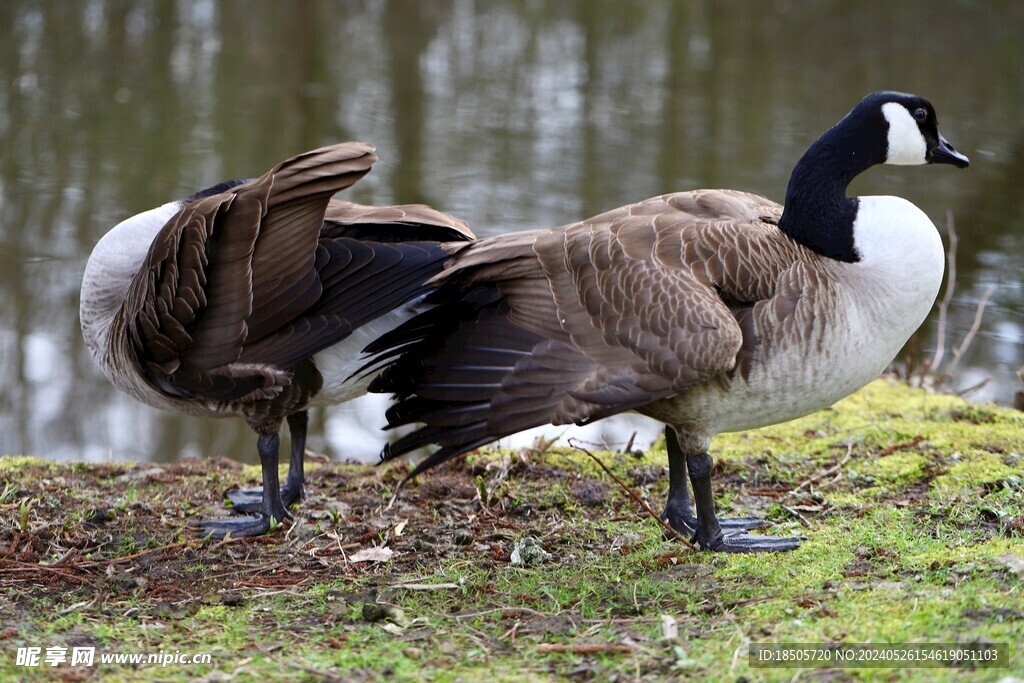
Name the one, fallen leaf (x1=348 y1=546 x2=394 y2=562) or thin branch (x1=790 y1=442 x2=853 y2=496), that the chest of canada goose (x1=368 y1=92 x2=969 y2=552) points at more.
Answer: the thin branch

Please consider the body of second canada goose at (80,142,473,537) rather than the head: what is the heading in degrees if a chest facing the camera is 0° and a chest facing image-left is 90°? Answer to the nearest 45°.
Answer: approximately 90°

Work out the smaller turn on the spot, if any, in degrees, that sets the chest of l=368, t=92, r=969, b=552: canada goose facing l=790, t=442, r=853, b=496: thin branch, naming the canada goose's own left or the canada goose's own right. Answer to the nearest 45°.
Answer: approximately 45° to the canada goose's own left

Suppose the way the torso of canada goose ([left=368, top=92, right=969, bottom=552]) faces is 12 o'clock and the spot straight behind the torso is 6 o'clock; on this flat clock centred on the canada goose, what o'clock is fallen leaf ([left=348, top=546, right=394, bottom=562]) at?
The fallen leaf is roughly at 6 o'clock from the canada goose.

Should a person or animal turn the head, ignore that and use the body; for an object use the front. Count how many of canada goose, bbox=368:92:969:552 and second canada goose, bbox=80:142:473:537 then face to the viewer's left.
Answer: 1

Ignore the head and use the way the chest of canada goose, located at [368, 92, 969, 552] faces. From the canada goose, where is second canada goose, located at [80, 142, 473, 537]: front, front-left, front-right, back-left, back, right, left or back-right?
back

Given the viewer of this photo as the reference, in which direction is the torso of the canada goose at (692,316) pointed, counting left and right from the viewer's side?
facing to the right of the viewer

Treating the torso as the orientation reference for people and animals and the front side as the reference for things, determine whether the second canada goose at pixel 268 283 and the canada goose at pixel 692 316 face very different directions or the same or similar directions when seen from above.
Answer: very different directions

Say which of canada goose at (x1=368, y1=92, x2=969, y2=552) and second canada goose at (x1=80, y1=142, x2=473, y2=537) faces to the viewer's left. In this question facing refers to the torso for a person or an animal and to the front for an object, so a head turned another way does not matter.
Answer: the second canada goose
